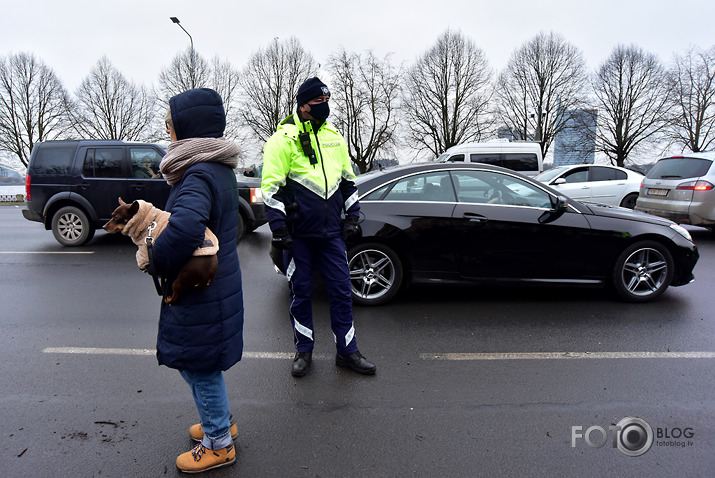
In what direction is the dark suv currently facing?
to the viewer's right

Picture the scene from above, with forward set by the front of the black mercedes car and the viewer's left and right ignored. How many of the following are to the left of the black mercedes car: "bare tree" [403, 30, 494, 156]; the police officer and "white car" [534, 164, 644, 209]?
2

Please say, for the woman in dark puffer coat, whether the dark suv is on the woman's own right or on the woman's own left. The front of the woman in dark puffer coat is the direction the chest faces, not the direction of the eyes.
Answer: on the woman's own right

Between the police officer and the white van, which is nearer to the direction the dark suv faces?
the white van

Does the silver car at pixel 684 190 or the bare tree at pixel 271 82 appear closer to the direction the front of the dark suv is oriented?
the silver car

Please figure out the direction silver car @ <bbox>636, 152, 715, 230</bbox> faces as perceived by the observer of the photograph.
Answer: facing away from the viewer and to the right of the viewer

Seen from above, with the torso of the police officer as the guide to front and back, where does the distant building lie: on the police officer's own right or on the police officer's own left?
on the police officer's own left

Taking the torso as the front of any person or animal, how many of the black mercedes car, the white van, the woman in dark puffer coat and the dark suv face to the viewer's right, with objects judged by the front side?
2

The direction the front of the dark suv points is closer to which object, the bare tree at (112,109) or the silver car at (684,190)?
the silver car

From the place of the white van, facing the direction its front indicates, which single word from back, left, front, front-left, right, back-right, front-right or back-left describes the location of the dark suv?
front-left

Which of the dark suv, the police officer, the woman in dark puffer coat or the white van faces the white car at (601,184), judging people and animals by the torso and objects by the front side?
the dark suv

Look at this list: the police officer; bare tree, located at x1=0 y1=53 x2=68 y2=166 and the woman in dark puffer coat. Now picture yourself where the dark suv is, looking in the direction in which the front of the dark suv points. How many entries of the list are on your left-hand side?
1

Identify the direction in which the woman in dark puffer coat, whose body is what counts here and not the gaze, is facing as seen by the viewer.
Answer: to the viewer's left

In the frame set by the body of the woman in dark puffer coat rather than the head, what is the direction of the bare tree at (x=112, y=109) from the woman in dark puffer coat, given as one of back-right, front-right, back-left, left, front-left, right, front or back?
right

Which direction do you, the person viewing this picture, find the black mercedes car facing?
facing to the right of the viewer

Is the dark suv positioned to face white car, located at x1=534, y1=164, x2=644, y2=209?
yes

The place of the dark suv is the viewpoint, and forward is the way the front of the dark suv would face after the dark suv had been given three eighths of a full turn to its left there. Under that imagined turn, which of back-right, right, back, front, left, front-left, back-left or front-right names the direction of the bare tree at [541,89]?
right
